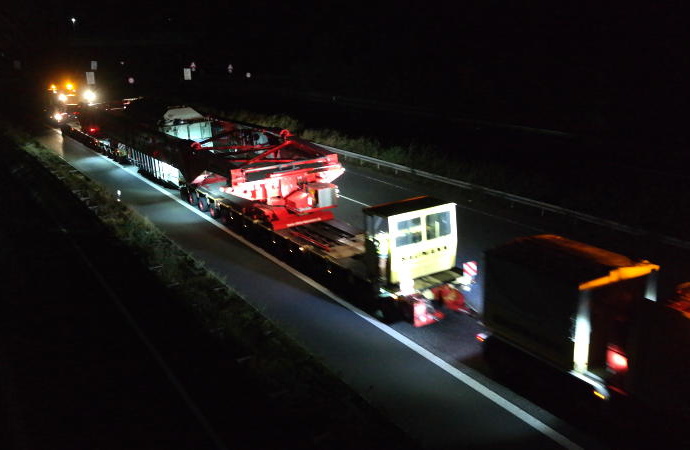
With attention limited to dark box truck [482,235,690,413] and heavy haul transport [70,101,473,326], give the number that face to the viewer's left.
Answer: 0
